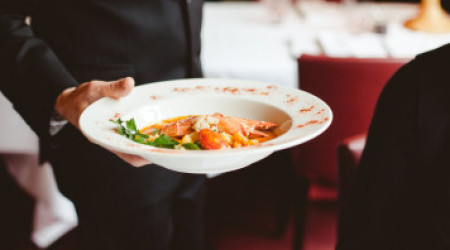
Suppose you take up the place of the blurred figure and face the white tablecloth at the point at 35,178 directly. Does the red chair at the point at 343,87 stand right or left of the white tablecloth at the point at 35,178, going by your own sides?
right

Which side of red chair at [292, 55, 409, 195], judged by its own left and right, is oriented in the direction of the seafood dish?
back

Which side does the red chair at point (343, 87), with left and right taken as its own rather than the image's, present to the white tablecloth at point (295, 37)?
front

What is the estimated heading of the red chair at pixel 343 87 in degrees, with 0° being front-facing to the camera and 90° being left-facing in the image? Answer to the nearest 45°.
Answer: approximately 180°

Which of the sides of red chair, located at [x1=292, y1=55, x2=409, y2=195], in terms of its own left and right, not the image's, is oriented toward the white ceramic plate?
back

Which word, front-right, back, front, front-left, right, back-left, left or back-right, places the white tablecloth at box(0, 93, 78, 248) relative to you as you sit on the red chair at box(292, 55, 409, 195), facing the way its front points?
left
